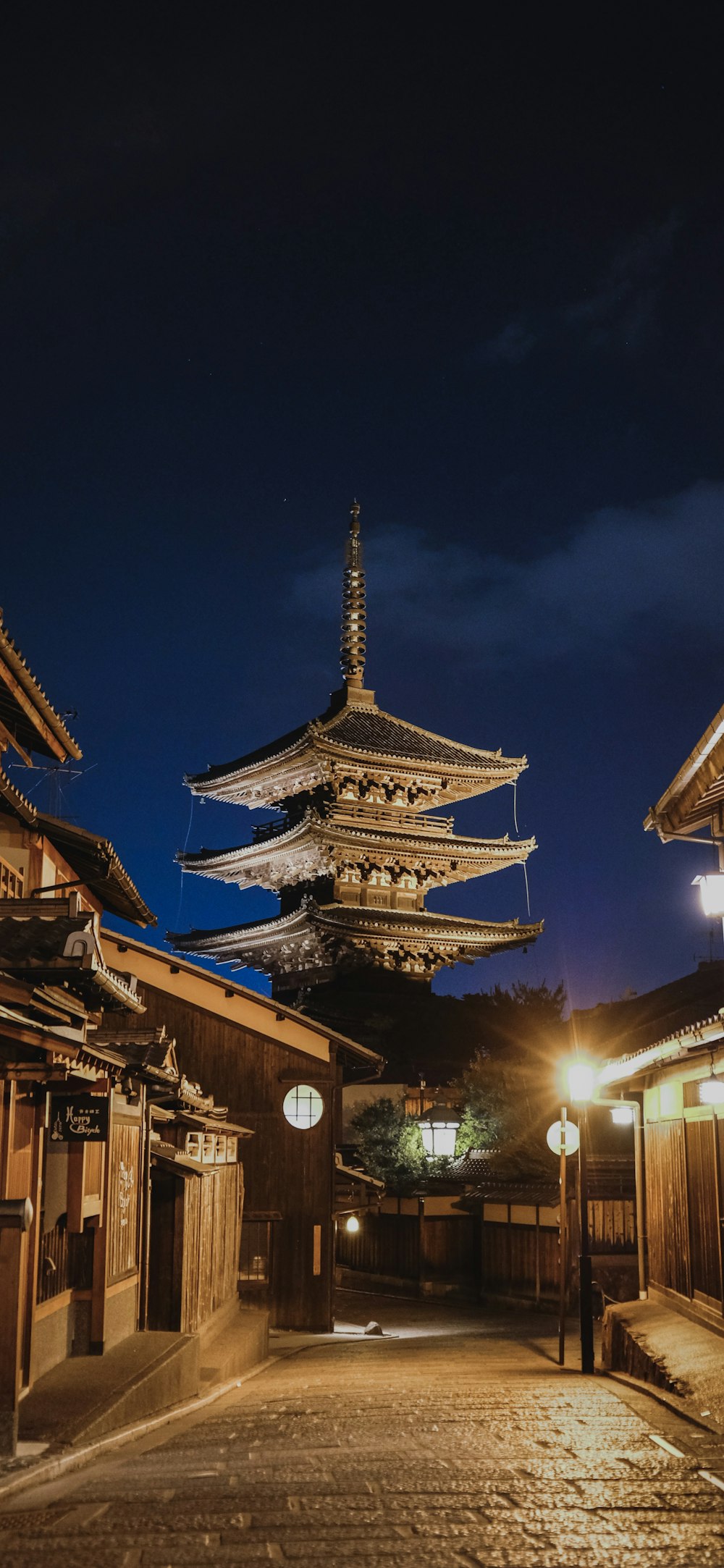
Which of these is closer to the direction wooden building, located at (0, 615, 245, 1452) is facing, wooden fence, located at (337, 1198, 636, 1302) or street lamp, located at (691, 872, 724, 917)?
the street lamp

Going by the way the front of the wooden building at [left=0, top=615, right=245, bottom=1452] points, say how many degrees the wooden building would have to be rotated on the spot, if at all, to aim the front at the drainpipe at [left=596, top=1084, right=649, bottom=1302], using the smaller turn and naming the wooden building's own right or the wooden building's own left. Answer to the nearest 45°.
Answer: approximately 45° to the wooden building's own left

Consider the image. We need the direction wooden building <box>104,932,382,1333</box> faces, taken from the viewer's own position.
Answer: facing to the right of the viewer

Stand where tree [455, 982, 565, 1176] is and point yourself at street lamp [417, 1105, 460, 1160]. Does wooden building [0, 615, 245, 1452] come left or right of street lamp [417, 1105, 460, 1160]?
left

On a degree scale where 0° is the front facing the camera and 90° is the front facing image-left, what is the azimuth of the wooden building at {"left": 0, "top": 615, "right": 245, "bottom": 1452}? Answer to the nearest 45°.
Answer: approximately 270°

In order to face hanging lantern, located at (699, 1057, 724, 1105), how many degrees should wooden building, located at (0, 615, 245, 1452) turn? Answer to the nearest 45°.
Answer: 0° — it already faces it

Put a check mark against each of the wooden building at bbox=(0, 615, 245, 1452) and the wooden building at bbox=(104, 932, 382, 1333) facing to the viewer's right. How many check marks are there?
2

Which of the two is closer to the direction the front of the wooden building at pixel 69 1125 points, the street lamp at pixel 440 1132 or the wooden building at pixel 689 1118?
the wooden building

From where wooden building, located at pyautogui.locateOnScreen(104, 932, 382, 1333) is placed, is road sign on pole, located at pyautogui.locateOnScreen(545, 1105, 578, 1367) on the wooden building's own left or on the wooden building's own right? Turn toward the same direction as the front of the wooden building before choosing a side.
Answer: on the wooden building's own left

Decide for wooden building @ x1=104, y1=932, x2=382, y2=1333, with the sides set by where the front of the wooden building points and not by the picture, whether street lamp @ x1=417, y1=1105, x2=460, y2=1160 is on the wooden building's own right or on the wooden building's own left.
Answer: on the wooden building's own left

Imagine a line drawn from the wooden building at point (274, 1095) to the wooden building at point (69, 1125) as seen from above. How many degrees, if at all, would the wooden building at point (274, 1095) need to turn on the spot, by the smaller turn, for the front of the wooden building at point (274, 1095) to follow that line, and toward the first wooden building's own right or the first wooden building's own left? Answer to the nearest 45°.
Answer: approximately 90° to the first wooden building's own right
